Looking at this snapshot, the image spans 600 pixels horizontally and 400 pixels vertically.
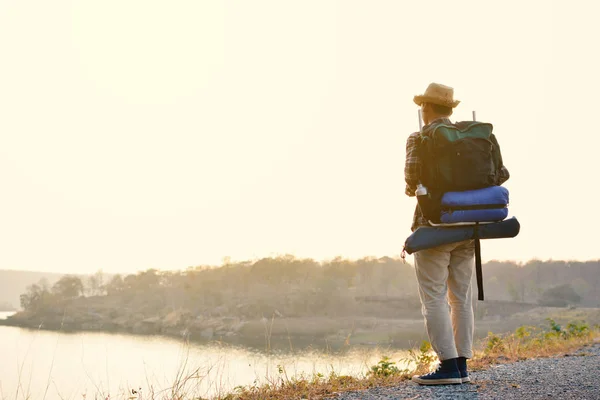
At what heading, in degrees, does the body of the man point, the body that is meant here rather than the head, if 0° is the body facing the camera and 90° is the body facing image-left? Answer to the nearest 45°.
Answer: approximately 135°

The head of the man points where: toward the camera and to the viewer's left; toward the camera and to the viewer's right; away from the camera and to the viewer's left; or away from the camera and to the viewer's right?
away from the camera and to the viewer's left
